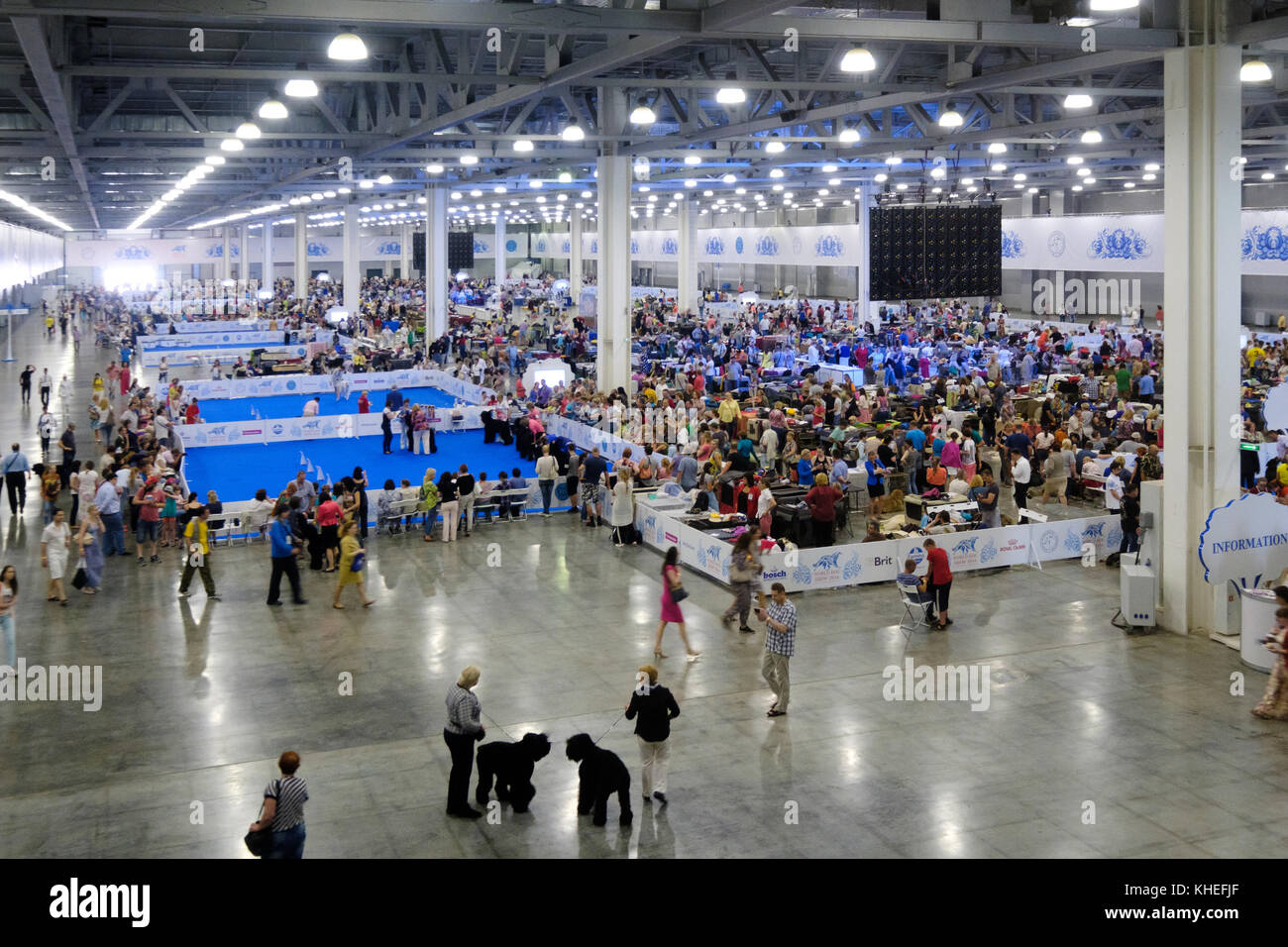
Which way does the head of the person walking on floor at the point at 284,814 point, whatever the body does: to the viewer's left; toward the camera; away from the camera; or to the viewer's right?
away from the camera

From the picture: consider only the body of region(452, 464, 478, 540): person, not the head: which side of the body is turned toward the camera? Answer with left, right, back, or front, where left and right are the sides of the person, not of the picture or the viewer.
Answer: back

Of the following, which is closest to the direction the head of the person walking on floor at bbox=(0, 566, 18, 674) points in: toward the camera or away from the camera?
toward the camera

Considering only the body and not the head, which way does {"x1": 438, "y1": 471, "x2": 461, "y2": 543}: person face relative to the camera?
away from the camera

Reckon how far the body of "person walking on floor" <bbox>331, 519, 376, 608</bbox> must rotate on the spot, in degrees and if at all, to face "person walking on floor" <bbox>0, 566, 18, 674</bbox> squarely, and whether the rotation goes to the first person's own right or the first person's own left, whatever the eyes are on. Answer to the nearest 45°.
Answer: approximately 135° to the first person's own right

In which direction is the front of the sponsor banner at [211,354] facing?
toward the camera

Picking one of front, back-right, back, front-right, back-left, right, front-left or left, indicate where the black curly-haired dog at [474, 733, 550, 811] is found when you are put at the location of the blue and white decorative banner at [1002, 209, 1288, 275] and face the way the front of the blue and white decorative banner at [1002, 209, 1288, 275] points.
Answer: front

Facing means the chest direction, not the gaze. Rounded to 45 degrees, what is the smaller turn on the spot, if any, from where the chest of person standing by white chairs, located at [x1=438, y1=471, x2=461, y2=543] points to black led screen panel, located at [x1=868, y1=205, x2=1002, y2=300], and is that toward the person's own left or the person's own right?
approximately 45° to the person's own right

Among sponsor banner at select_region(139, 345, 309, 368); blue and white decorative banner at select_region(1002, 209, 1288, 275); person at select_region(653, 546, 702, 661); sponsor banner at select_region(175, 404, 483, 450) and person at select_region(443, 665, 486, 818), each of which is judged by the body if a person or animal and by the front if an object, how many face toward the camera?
3

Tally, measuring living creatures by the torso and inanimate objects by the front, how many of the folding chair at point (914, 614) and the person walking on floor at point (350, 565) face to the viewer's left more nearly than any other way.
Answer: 0

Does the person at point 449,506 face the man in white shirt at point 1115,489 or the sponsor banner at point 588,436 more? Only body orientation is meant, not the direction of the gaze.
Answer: the sponsor banner
